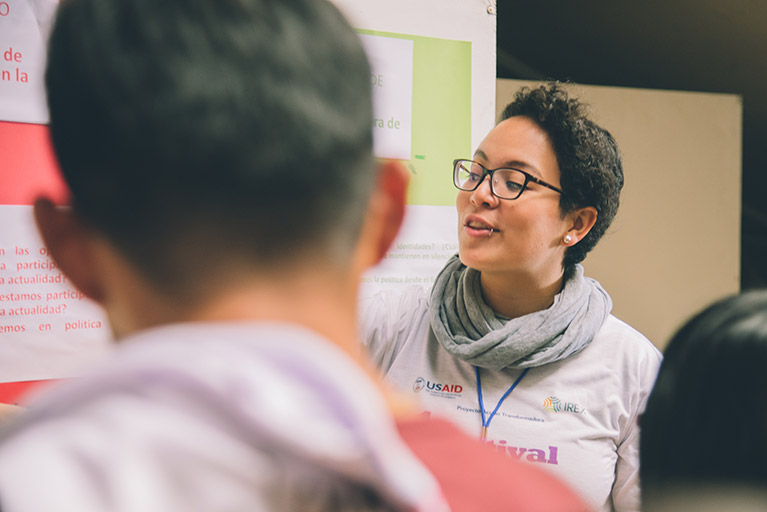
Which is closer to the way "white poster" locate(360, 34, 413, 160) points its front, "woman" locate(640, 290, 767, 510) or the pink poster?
the woman

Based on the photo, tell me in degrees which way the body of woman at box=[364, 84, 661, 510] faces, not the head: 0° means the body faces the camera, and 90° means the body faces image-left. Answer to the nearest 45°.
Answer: approximately 45°

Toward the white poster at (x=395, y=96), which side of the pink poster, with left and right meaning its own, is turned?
left

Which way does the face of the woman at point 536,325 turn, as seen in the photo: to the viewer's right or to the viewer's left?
to the viewer's left

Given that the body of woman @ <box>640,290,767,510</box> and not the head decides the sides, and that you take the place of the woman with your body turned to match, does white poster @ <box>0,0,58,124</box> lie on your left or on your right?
on your left

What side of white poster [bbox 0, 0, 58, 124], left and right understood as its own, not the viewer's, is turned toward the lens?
front

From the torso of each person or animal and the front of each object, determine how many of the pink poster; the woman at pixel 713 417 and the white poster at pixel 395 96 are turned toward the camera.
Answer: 2

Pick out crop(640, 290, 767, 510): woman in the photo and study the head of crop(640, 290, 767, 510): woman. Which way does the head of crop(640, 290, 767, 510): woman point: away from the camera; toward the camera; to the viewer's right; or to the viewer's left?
away from the camera

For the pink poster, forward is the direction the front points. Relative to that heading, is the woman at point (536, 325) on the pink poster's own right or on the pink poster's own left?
on the pink poster's own left

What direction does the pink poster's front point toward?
toward the camera

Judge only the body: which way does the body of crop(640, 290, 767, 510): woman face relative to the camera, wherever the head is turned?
away from the camera

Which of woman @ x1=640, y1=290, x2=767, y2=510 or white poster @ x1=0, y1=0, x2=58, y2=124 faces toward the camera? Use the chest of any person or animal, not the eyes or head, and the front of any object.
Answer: the white poster

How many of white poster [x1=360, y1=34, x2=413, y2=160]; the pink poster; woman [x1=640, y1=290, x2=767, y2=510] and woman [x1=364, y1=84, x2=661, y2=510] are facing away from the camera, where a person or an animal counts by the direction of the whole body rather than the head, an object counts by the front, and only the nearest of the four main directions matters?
1

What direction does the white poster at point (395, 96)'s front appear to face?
toward the camera

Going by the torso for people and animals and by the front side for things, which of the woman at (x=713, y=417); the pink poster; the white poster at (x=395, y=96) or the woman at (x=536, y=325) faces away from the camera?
the woman at (x=713, y=417)
